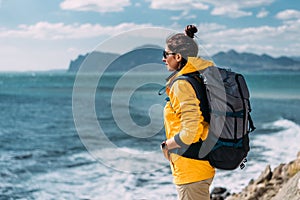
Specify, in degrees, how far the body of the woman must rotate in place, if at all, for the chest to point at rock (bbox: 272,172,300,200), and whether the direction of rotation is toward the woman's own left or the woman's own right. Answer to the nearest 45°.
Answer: approximately 135° to the woman's own right

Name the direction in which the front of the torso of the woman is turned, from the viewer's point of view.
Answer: to the viewer's left

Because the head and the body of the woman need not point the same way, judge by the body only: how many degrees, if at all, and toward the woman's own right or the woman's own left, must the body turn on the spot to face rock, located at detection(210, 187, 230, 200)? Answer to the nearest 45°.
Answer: approximately 90° to the woman's own right

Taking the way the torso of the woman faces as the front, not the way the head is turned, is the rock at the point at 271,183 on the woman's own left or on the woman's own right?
on the woman's own right

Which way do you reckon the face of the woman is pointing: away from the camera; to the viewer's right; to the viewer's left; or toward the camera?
to the viewer's left
